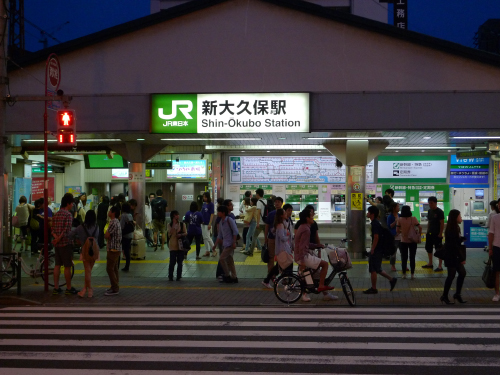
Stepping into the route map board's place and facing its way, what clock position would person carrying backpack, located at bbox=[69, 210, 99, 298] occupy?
The person carrying backpack is roughly at 1 o'clock from the route map board.

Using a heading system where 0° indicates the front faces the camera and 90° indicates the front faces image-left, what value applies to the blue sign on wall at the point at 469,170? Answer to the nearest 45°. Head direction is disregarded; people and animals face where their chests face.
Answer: approximately 0°

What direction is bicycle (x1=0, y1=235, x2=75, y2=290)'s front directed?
to the viewer's left

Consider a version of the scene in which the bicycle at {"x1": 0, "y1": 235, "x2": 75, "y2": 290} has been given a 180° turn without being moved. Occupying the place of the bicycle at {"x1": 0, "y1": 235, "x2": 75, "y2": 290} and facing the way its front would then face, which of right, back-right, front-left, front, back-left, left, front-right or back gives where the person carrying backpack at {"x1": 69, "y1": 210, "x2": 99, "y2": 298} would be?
front-right

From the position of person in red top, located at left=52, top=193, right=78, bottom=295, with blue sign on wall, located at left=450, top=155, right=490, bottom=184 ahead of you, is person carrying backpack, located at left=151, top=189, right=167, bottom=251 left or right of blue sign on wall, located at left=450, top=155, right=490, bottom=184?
left

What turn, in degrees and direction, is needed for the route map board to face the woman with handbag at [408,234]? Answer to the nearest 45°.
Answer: approximately 45° to its left

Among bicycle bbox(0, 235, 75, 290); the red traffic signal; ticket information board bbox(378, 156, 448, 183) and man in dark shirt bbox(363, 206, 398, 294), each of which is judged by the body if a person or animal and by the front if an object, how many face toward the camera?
2

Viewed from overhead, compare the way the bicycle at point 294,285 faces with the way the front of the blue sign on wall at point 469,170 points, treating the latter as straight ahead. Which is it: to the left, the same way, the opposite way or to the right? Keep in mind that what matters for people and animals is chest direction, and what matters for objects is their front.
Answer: to the left

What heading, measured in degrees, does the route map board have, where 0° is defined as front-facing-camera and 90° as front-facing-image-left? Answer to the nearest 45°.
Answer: approximately 0°

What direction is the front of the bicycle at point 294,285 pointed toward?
to the viewer's right

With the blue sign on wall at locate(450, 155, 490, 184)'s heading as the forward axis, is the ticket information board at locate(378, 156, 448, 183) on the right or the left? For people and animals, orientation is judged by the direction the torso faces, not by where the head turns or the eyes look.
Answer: on its right
